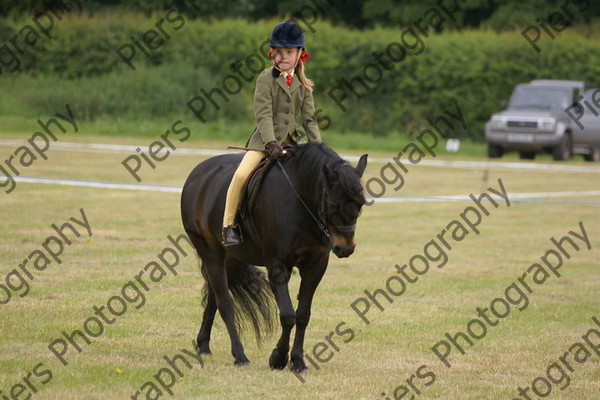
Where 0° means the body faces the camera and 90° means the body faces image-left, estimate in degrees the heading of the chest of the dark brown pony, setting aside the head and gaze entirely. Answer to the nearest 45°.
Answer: approximately 315°

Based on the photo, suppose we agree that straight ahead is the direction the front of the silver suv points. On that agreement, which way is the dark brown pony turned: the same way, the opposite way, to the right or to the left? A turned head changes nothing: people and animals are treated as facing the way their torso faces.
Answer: to the left

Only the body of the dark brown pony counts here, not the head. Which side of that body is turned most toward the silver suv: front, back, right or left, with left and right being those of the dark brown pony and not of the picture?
left

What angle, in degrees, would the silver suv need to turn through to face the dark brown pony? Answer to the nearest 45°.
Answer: approximately 45° to its left
